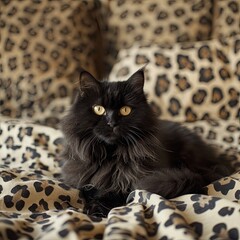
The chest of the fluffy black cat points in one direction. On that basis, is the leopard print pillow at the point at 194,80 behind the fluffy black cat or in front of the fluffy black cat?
behind

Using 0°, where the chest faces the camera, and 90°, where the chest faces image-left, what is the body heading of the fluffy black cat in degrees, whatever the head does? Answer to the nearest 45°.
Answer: approximately 45°

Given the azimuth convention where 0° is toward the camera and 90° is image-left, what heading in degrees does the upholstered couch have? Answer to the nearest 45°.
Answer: approximately 0°

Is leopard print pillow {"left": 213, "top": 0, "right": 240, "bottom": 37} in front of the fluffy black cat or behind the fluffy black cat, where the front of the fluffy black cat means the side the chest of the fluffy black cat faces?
behind
